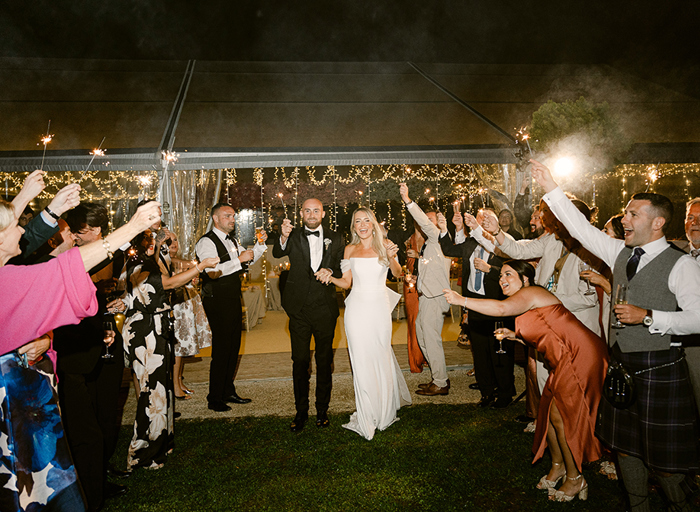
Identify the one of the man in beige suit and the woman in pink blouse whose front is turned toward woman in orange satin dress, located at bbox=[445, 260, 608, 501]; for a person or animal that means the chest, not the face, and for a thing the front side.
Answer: the woman in pink blouse

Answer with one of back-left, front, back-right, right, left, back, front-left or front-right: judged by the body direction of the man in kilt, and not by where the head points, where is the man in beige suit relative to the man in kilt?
right

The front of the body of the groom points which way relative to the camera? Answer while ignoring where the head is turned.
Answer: toward the camera

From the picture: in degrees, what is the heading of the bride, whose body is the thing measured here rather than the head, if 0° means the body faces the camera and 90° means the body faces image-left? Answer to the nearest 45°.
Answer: approximately 0°

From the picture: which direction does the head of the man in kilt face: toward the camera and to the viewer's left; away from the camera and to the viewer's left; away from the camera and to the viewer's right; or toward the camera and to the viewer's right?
toward the camera and to the viewer's left

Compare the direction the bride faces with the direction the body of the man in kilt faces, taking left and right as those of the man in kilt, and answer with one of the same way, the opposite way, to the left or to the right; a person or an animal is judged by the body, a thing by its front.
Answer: to the left

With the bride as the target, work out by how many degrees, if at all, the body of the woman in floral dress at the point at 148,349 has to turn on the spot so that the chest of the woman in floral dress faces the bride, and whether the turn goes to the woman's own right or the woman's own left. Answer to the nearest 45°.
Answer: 0° — they already face them

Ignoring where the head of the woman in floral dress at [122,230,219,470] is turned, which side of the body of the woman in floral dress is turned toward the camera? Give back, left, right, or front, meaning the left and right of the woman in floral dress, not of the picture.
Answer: right

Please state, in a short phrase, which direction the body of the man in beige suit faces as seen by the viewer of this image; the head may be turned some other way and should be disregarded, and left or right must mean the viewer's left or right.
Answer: facing to the left of the viewer

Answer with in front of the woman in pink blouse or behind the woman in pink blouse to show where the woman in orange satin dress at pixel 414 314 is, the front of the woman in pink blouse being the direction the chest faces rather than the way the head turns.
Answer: in front

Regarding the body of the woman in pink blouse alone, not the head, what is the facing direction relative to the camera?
to the viewer's right

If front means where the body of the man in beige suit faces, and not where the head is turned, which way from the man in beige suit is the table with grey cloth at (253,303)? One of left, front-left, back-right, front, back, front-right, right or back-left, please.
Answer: front-right

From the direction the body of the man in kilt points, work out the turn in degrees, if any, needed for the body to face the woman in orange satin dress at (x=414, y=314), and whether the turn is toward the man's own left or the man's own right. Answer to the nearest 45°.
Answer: approximately 90° to the man's own right
